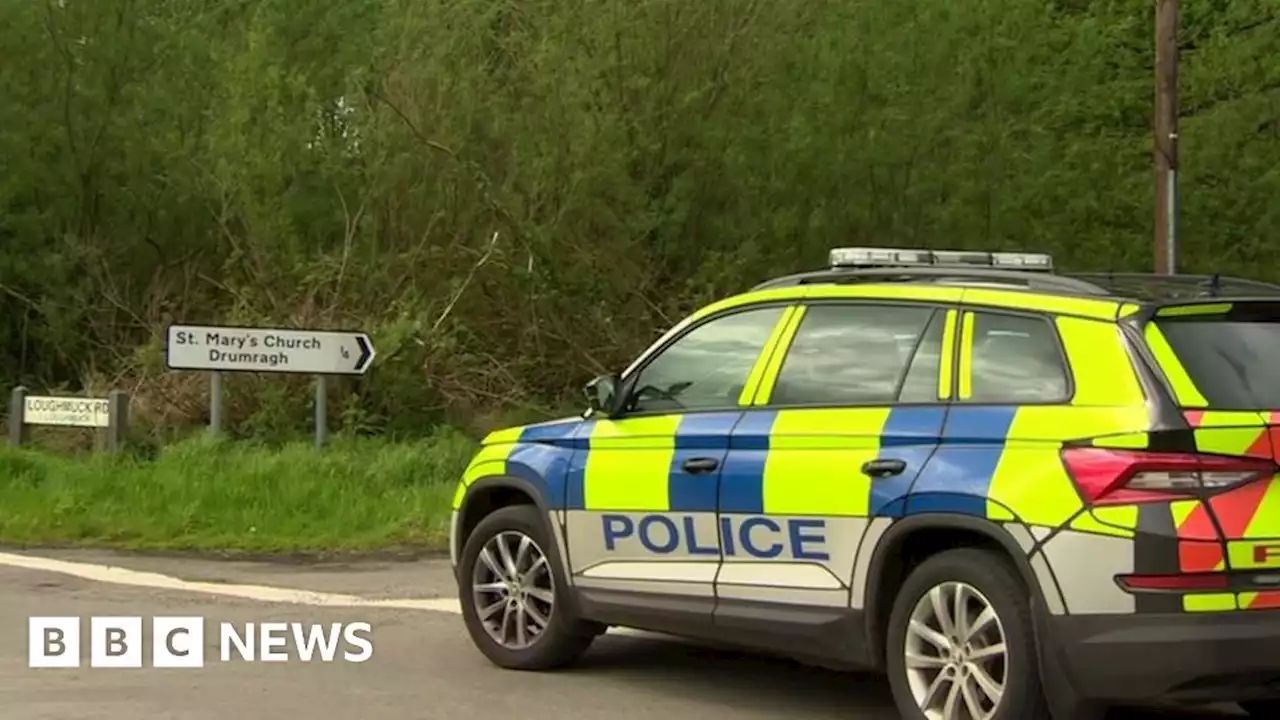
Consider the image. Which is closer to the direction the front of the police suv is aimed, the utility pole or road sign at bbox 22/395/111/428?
the road sign

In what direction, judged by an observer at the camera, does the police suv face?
facing away from the viewer and to the left of the viewer

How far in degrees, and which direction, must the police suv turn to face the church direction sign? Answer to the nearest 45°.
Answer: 0° — it already faces it

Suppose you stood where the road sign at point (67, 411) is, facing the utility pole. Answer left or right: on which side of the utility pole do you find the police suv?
right

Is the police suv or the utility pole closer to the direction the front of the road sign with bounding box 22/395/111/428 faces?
the police suv

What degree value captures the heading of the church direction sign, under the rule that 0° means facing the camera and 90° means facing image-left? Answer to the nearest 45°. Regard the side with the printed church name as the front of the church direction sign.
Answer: approximately 0°

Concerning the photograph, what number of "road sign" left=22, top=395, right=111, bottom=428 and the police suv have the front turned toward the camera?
1

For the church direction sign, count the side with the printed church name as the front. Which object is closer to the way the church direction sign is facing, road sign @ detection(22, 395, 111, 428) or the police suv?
the police suv

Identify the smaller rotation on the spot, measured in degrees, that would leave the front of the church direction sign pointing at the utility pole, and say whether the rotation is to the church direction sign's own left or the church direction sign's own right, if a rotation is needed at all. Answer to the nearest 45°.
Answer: approximately 90° to the church direction sign's own left

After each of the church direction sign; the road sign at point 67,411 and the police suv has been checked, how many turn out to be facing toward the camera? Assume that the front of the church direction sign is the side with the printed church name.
2

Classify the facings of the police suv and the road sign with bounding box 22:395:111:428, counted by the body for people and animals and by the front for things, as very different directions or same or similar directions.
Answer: very different directions

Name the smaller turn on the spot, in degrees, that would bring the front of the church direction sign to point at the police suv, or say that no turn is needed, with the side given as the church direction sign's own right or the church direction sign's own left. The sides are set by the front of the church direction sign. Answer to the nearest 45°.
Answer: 0° — it already faces it
